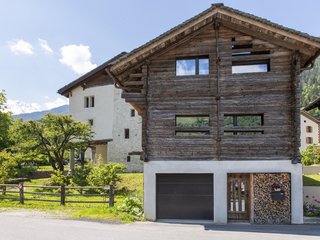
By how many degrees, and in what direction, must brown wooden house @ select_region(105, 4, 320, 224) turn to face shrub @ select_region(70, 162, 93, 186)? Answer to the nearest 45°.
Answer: approximately 135° to its right

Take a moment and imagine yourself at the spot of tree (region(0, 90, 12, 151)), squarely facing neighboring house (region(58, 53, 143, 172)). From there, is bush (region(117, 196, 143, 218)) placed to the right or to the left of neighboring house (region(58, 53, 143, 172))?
right

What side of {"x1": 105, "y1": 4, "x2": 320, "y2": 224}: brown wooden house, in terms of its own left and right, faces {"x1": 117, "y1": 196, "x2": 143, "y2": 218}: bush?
right

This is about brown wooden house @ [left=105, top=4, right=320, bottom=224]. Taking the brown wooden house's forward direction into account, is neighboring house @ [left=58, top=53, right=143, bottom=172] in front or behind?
behind

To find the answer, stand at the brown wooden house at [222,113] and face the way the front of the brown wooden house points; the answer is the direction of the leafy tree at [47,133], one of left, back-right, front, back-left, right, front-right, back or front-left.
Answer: back-right

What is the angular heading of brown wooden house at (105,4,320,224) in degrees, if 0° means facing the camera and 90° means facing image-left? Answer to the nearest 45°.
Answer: approximately 0°

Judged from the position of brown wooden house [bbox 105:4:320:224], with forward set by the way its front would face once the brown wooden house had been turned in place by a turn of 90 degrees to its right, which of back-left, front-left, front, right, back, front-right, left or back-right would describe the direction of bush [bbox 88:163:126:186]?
front-right
